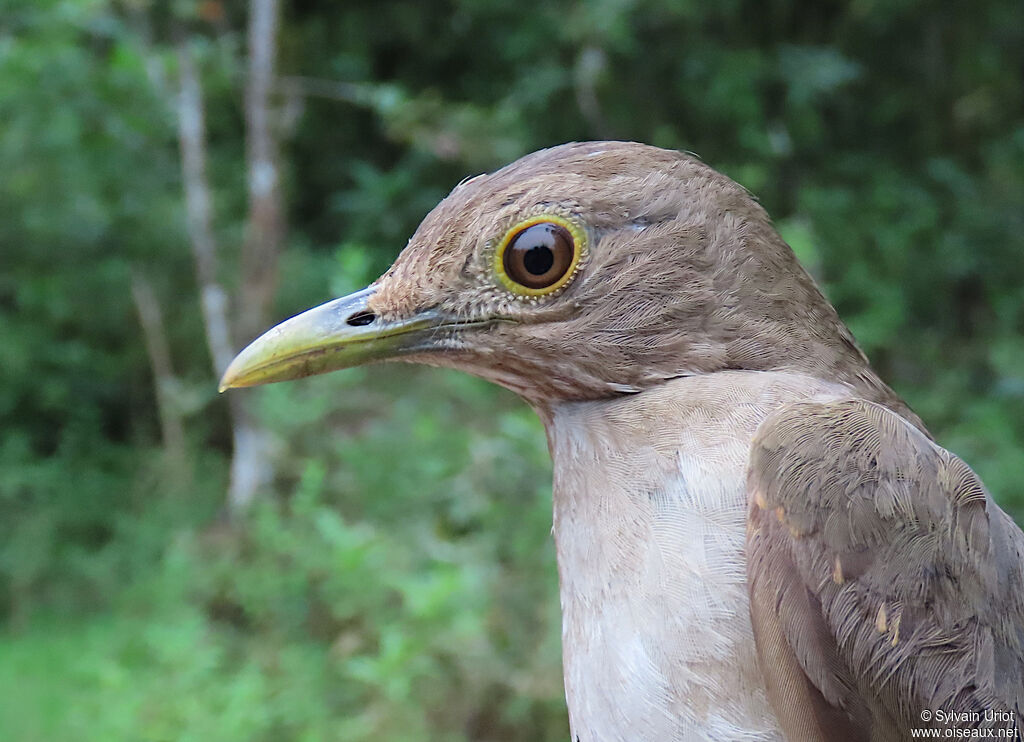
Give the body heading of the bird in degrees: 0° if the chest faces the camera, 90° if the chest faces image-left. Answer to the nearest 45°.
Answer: approximately 90°

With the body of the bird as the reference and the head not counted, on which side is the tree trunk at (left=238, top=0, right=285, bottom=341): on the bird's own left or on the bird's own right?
on the bird's own right

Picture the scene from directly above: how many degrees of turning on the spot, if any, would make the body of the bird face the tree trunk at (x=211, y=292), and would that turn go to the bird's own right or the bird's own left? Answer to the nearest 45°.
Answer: approximately 45° to the bird's own right

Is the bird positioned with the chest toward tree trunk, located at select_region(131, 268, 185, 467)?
no
